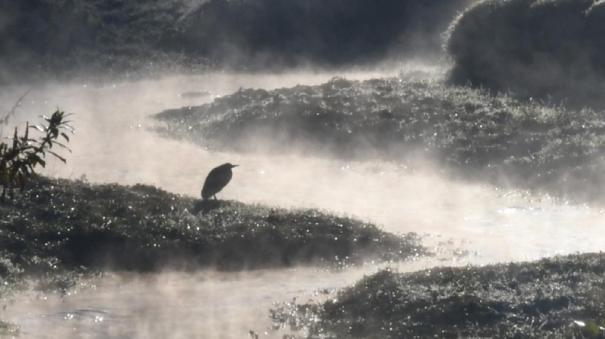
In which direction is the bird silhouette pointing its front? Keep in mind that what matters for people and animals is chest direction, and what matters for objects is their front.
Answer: to the viewer's right
